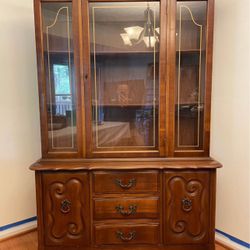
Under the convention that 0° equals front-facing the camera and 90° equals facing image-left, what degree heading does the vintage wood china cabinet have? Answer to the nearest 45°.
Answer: approximately 0°
